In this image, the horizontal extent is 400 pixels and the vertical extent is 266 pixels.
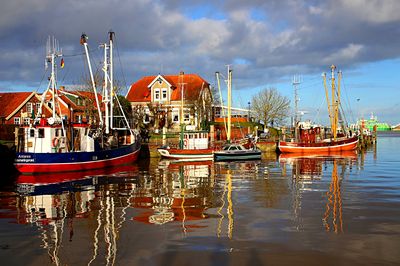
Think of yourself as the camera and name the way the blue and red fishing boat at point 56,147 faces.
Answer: facing away from the viewer and to the right of the viewer
